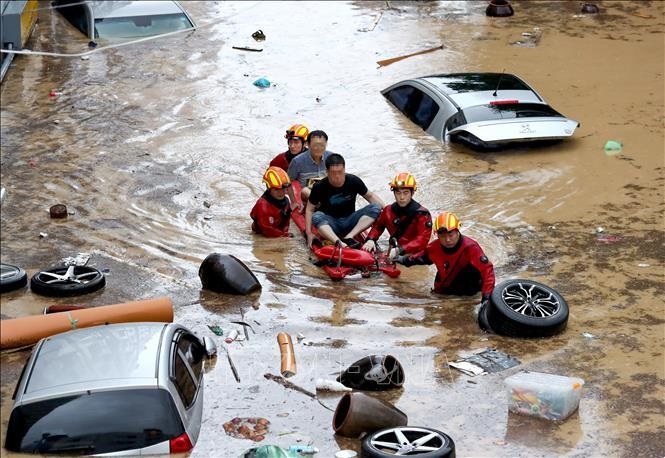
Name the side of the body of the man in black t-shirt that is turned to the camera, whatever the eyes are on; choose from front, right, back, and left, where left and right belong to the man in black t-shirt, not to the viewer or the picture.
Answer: front

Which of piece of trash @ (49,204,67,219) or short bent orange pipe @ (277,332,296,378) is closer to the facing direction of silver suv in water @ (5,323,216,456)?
the piece of trash

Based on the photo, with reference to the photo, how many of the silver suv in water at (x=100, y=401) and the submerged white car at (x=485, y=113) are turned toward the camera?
0

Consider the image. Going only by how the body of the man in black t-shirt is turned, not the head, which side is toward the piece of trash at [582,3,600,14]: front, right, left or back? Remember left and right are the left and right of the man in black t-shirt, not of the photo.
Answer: back

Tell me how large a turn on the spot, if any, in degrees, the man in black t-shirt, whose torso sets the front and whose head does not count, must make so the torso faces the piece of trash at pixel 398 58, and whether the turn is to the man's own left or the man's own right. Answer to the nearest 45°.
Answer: approximately 180°

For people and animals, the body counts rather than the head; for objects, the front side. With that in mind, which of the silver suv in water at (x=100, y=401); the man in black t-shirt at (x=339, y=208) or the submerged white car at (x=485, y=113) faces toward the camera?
the man in black t-shirt

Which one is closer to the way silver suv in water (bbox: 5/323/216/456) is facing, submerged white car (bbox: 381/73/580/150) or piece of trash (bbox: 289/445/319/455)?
the submerged white car

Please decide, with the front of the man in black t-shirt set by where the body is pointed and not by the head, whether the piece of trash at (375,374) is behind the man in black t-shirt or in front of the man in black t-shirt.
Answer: in front

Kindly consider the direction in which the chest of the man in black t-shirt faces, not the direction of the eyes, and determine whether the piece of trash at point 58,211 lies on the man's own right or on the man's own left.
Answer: on the man's own right

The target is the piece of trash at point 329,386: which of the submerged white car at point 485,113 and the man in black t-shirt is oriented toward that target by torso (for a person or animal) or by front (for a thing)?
the man in black t-shirt

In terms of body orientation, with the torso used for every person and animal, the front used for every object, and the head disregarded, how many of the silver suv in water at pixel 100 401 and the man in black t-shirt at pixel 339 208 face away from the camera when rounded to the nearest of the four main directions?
1

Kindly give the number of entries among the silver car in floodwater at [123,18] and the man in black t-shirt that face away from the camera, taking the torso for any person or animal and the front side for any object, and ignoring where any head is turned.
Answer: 0

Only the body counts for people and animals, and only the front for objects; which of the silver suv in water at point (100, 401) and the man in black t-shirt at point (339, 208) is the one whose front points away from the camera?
the silver suv in water

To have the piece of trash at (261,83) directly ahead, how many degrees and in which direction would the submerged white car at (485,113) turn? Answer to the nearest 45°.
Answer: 0° — it already faces it

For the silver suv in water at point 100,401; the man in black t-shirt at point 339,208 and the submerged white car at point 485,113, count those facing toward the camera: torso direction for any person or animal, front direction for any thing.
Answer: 1

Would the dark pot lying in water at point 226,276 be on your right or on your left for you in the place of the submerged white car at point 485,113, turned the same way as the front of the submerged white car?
on your left

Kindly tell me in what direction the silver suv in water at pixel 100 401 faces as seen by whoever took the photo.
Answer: facing away from the viewer

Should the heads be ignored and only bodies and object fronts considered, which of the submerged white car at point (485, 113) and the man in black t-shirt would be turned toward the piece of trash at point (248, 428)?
the man in black t-shirt
